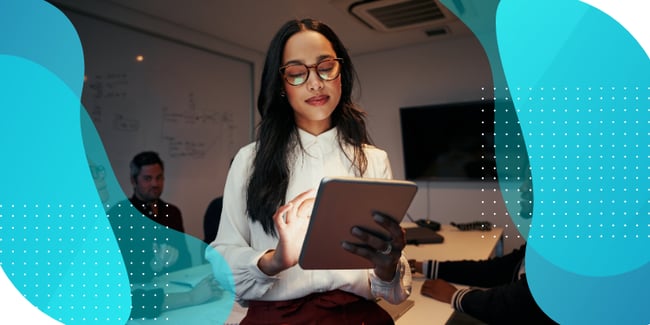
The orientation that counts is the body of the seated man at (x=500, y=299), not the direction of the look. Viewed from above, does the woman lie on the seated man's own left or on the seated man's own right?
on the seated man's own left

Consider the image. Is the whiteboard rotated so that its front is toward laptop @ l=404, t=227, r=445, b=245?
yes

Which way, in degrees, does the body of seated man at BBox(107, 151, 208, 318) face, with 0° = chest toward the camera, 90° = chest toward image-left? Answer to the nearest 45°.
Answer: approximately 315°

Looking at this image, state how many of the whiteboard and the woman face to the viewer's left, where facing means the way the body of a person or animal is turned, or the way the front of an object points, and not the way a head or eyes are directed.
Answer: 0

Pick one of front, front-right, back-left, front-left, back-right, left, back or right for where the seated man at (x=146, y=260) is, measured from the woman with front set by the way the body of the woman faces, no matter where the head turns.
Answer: back-right

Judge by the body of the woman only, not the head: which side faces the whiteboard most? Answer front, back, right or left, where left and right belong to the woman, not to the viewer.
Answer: back

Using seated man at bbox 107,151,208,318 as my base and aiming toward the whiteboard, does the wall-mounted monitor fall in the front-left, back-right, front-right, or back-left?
front-right

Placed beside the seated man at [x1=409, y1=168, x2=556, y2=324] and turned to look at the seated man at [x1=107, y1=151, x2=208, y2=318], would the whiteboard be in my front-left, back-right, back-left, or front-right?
front-right

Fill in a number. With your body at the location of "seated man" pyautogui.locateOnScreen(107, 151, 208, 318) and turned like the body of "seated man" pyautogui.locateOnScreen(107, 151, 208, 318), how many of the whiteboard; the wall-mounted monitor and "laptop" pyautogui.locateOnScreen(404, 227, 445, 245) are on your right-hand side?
0

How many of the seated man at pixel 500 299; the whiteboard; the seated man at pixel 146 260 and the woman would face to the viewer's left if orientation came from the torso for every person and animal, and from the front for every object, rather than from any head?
1

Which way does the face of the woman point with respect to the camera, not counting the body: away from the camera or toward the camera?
toward the camera

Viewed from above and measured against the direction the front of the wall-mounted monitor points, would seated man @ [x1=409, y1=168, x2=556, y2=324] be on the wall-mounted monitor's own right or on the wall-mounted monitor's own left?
on the wall-mounted monitor's own left

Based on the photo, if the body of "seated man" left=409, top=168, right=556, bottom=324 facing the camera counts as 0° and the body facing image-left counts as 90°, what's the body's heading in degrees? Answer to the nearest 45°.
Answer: approximately 90°

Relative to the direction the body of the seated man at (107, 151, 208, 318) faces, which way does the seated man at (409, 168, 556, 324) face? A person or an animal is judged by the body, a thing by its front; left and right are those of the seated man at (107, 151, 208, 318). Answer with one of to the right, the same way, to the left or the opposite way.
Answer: the opposite way

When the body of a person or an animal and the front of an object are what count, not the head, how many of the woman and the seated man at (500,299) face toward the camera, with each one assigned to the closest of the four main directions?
1

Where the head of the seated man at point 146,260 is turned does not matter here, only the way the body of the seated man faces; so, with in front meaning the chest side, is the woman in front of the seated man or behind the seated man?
in front

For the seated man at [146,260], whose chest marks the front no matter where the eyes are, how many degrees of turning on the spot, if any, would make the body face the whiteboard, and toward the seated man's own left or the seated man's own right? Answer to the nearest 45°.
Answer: approximately 135° to the seated man's own left

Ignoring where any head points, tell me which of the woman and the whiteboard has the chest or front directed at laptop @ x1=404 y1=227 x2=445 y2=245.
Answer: the whiteboard

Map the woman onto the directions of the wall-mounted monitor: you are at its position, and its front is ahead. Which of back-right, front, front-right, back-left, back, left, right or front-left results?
front-left

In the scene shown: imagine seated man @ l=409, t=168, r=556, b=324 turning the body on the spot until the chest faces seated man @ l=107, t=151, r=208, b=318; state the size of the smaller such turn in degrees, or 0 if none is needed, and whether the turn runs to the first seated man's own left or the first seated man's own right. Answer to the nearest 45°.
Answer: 0° — they already face them

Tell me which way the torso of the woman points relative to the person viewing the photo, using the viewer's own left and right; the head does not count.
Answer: facing the viewer
